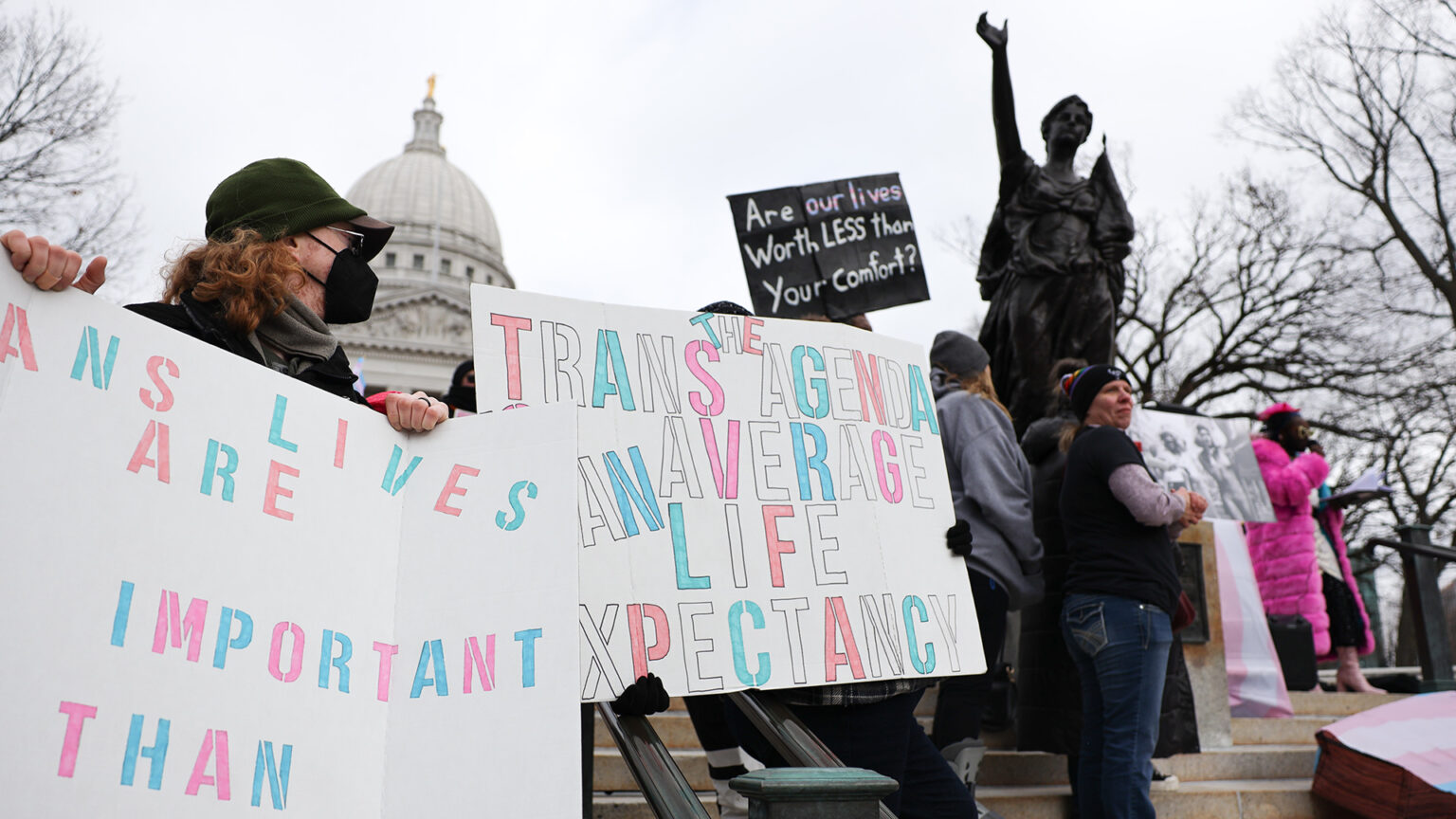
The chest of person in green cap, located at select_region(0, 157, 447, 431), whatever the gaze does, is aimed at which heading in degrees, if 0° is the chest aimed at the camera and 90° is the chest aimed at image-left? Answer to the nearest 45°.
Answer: approximately 315°

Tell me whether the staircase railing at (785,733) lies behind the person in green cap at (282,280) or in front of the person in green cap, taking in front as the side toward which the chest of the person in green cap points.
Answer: in front

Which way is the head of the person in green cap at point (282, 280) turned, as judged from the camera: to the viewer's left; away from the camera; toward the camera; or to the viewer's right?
to the viewer's right

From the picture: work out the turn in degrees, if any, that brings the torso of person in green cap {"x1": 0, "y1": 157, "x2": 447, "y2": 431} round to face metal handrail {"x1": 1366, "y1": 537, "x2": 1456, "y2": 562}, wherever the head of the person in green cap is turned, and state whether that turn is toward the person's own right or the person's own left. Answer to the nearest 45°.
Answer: approximately 45° to the person's own left

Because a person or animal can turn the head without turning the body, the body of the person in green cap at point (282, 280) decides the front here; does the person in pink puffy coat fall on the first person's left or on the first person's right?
on the first person's left

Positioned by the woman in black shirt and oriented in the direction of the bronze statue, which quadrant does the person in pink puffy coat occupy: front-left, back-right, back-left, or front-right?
front-right

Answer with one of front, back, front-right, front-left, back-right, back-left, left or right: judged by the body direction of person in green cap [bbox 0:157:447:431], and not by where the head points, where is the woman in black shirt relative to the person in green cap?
front-left
